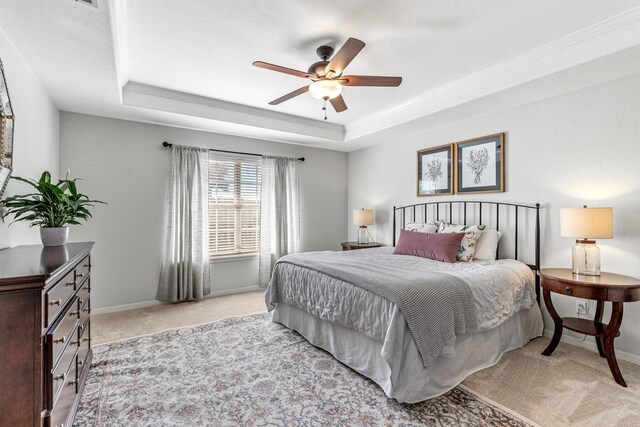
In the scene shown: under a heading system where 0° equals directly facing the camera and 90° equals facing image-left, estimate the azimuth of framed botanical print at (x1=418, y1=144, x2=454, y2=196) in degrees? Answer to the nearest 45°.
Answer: approximately 45°

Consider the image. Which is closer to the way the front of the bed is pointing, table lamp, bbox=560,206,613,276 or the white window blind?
the white window blind

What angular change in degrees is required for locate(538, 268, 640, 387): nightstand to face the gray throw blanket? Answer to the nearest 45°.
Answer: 0° — it already faces it

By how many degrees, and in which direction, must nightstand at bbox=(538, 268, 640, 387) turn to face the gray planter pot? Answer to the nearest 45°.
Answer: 0° — it already faces it

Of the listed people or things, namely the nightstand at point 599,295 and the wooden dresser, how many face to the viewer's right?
1

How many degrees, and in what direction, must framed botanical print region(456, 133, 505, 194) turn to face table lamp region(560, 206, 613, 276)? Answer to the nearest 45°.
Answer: approximately 90° to its left

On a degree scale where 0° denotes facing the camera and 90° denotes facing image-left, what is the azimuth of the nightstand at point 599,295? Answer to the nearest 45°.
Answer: approximately 45°

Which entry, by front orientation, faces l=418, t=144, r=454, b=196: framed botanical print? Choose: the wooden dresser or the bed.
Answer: the wooden dresser

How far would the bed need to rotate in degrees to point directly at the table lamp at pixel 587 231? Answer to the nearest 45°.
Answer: approximately 135° to its left

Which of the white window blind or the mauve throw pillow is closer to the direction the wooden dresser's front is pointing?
the mauve throw pillow

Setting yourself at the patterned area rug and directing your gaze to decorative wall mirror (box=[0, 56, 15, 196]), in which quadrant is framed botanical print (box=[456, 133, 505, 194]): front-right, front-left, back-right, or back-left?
back-right

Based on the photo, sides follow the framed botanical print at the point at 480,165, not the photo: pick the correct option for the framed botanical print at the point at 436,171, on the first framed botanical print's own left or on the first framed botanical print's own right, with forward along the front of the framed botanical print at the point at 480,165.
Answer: on the first framed botanical print's own right

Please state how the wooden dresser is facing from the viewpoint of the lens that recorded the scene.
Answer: facing to the right of the viewer
